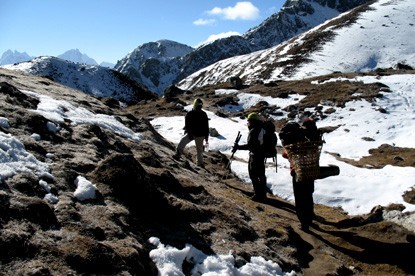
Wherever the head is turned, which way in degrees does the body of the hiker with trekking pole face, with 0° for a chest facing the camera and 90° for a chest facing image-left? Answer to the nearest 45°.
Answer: approximately 90°

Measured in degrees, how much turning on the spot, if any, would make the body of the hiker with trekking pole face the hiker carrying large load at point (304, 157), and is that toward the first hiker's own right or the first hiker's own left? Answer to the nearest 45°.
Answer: approximately 135° to the first hiker's own left
